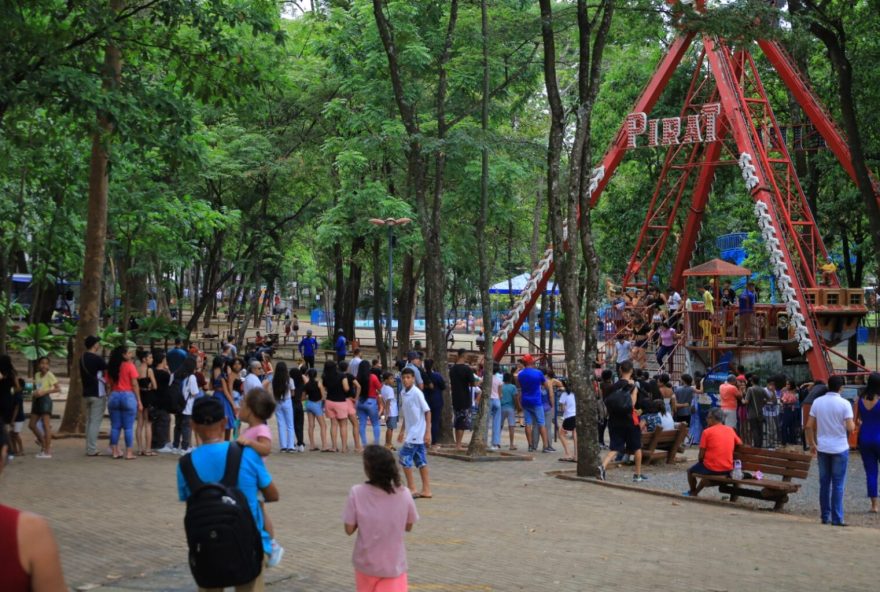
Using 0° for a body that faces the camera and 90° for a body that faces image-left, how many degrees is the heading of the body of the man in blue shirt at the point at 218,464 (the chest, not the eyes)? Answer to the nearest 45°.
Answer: approximately 180°

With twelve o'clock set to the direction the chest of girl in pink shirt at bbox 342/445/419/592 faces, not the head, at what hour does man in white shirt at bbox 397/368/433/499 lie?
The man in white shirt is roughly at 12 o'clock from the girl in pink shirt.

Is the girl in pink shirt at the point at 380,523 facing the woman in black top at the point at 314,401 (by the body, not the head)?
yes

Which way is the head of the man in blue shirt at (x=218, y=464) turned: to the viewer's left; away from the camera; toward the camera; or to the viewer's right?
away from the camera

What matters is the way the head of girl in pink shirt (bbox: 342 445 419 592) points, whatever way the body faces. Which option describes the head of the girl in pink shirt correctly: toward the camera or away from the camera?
away from the camera

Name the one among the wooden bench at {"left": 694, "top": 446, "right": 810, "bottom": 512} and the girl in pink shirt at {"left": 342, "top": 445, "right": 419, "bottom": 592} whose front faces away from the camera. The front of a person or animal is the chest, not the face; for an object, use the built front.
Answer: the girl in pink shirt

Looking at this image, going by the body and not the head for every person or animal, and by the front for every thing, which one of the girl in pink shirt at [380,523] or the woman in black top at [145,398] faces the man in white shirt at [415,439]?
the girl in pink shirt

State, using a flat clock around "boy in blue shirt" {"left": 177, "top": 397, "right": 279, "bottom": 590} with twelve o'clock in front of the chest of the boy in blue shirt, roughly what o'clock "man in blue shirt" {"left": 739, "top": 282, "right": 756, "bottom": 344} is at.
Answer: The man in blue shirt is roughly at 1 o'clock from the boy in blue shirt.
